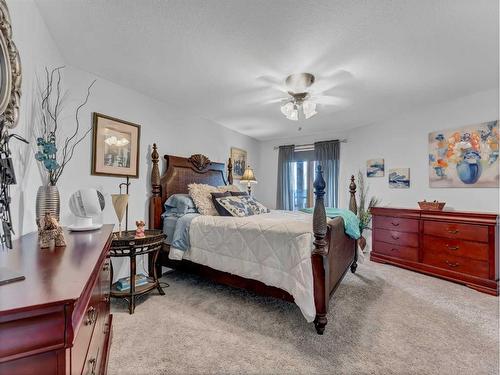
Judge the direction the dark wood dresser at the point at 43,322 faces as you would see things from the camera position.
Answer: facing to the right of the viewer

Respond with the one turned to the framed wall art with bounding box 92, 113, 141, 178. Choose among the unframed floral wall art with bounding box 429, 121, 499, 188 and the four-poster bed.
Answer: the unframed floral wall art with bounding box 429, 121, 499, 188

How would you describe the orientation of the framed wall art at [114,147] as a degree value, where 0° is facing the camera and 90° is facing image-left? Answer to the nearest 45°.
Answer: approximately 315°

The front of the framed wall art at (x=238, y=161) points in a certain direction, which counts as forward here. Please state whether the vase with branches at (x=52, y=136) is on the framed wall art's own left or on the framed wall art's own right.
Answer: on the framed wall art's own right

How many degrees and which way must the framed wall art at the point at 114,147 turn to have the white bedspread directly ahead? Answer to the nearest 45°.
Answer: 0° — it already faces it

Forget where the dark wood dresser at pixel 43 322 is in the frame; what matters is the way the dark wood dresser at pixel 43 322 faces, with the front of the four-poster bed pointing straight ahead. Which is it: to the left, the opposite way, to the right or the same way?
to the left

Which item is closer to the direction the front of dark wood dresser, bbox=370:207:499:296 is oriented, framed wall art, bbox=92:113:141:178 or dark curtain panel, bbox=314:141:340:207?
the framed wall art

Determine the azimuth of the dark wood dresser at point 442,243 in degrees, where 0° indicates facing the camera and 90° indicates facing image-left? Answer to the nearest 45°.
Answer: approximately 45°

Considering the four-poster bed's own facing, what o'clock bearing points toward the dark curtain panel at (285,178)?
The dark curtain panel is roughly at 8 o'clock from the four-poster bed.

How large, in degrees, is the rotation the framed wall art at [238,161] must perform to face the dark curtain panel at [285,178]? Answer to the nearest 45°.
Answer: approximately 45° to its left

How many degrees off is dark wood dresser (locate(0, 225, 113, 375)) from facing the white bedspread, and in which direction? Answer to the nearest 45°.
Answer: approximately 45° to its left

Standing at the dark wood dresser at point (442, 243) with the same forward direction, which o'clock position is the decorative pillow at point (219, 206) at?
The decorative pillow is roughly at 2 o'clock from the dark wood dresser.

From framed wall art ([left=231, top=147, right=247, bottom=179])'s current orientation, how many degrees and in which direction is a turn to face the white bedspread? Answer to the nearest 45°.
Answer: approximately 45° to its right
